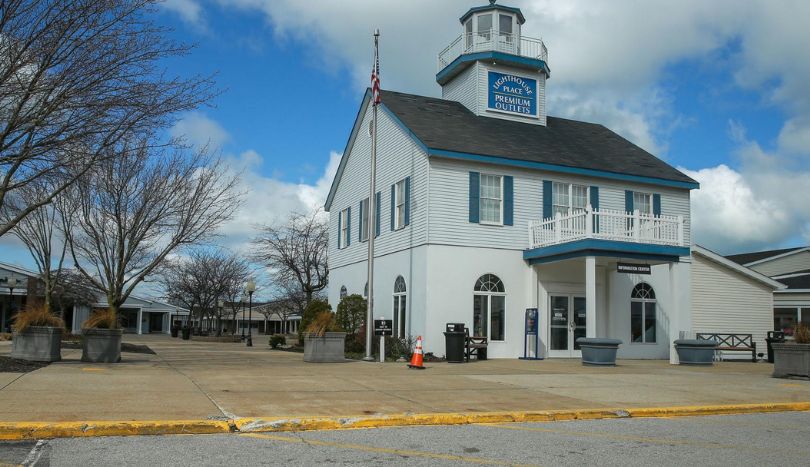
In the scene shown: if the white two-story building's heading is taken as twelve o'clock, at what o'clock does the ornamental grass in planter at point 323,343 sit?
The ornamental grass in planter is roughly at 3 o'clock from the white two-story building.

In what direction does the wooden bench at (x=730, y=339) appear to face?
toward the camera

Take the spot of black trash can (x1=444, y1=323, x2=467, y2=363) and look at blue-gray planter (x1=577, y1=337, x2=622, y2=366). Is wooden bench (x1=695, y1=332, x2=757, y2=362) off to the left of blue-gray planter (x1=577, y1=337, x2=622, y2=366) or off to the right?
left

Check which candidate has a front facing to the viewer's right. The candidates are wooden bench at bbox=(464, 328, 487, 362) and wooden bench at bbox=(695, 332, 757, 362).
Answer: wooden bench at bbox=(464, 328, 487, 362)

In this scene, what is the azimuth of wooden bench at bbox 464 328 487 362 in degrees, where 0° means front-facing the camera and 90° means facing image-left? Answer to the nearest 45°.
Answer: approximately 270°

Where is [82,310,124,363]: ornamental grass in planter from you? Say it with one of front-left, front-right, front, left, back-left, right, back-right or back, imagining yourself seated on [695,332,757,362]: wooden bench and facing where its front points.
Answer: front-right

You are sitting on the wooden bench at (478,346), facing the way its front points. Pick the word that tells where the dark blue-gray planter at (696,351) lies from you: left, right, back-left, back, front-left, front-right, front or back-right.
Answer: front

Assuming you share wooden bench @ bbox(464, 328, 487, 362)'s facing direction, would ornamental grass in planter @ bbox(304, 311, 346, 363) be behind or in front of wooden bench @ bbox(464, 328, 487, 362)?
behind

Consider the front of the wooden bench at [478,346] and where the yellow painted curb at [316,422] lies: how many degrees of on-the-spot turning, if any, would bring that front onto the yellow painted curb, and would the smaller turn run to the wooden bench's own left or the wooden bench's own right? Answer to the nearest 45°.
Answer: approximately 90° to the wooden bench's own right
